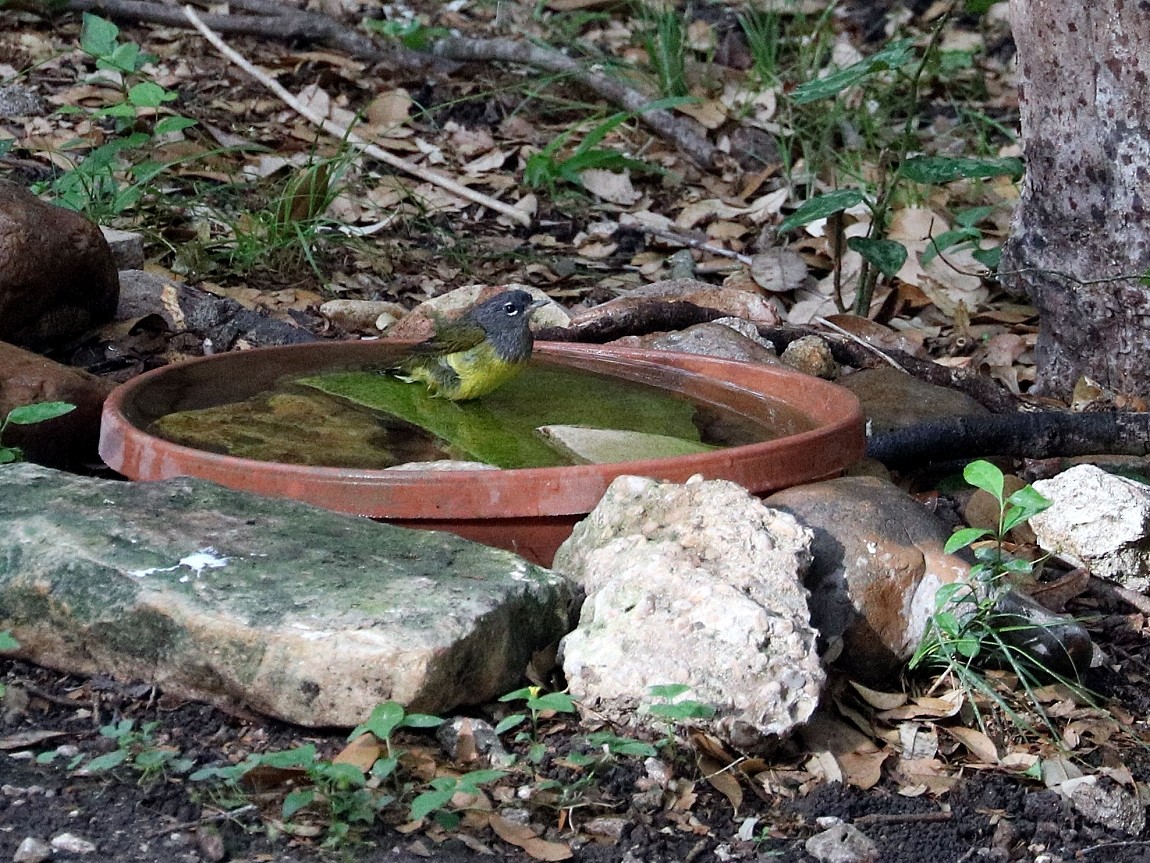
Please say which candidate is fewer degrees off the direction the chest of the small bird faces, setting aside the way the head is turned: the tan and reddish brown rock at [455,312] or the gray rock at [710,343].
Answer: the gray rock

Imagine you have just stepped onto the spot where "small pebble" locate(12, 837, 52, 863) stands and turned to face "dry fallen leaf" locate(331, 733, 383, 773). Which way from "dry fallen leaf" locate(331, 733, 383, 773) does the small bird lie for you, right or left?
left

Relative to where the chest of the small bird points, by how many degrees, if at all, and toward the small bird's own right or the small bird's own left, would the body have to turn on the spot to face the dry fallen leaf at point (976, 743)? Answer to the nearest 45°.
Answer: approximately 45° to the small bird's own right

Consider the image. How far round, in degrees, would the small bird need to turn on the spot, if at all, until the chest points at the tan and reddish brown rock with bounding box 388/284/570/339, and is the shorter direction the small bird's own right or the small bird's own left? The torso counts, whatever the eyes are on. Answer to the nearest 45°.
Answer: approximately 90° to the small bird's own left

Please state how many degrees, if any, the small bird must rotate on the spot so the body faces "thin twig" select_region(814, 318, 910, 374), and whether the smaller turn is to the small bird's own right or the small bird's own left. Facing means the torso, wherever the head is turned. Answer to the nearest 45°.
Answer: approximately 45° to the small bird's own left

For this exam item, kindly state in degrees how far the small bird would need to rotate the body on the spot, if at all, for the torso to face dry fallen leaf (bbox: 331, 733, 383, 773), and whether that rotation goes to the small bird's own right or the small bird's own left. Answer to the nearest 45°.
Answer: approximately 90° to the small bird's own right

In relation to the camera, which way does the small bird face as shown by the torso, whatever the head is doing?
to the viewer's right

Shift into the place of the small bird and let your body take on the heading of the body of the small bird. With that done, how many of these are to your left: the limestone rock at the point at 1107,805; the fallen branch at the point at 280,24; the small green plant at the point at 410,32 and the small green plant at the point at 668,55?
3

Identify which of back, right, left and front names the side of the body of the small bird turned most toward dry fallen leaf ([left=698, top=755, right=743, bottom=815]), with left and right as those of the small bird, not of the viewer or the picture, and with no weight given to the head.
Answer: right

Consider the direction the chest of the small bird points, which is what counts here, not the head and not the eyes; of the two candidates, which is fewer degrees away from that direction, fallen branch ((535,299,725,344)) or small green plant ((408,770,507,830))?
the fallen branch

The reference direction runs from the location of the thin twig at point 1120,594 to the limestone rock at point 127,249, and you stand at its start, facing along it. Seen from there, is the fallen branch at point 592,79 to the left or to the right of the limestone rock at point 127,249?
right

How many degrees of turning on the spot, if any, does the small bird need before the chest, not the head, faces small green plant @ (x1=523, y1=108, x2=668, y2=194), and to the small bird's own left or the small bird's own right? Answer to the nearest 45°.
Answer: approximately 90° to the small bird's own left

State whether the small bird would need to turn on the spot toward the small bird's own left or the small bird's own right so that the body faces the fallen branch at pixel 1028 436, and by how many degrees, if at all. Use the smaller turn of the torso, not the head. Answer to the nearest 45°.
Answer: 0° — it already faces it

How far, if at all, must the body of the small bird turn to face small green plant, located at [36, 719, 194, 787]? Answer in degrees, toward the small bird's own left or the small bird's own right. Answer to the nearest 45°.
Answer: approximately 90° to the small bird's own right

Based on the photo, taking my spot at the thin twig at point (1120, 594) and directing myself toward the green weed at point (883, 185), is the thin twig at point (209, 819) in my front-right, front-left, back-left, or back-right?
back-left
